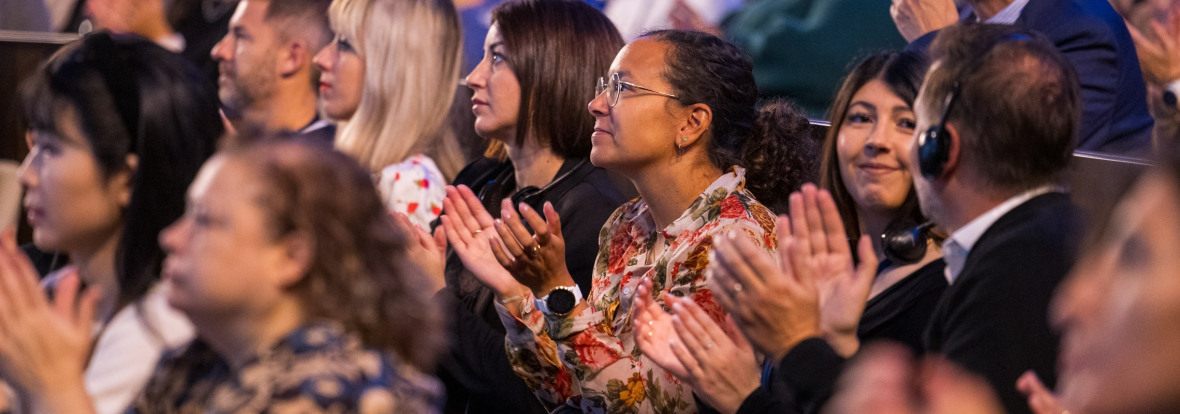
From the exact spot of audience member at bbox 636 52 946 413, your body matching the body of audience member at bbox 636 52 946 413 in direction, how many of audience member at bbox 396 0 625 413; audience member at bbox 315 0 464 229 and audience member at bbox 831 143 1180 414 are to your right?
2

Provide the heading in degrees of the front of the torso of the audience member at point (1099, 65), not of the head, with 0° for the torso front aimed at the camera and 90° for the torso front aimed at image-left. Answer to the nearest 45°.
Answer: approximately 45°

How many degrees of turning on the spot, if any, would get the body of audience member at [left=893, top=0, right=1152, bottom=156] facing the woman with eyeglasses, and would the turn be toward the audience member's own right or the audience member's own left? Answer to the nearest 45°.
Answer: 0° — they already face them

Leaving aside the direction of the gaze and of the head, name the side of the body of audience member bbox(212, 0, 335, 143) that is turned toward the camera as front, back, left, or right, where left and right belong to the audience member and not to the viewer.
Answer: left

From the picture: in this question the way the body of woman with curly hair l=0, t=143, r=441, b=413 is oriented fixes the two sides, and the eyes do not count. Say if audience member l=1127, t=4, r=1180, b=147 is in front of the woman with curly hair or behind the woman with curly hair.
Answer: behind

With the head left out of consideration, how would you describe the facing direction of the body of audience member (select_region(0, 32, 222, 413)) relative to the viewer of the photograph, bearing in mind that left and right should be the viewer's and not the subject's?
facing to the left of the viewer

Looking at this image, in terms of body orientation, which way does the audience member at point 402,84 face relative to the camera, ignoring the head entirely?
to the viewer's left

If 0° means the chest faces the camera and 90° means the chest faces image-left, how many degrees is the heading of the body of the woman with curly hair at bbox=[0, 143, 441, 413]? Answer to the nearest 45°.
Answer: approximately 90°
